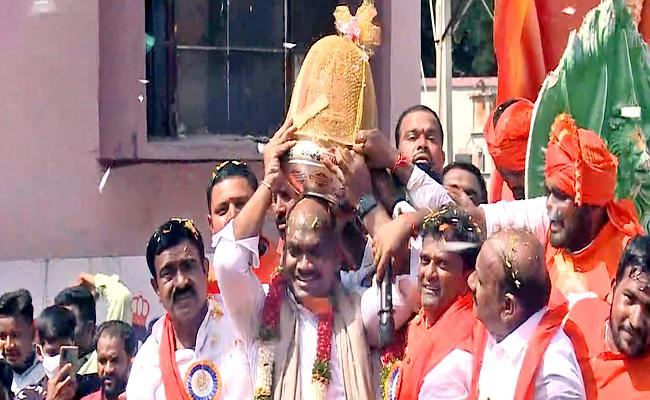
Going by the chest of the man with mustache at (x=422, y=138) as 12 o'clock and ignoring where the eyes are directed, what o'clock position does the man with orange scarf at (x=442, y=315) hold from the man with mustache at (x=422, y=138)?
the man with orange scarf at (x=442, y=315) is roughly at 12 o'clock from the man with mustache at (x=422, y=138).

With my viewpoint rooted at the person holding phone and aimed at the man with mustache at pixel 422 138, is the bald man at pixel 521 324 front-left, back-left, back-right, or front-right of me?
front-right

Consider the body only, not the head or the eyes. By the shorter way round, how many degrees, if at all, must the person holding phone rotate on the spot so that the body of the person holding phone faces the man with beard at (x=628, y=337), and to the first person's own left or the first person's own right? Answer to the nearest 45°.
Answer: approximately 45° to the first person's own left

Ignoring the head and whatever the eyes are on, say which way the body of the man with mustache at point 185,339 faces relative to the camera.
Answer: toward the camera

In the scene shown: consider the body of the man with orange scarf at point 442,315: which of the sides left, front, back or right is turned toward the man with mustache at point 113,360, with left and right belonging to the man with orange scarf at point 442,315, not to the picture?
right

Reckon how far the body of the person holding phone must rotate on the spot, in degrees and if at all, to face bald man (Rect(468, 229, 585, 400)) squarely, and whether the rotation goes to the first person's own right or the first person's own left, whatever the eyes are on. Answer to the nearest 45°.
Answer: approximately 45° to the first person's own left

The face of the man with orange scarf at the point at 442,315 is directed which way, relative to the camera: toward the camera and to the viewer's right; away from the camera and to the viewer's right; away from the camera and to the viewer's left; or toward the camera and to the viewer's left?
toward the camera and to the viewer's left

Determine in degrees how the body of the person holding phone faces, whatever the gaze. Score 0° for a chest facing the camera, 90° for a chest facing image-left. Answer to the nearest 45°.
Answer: approximately 0°

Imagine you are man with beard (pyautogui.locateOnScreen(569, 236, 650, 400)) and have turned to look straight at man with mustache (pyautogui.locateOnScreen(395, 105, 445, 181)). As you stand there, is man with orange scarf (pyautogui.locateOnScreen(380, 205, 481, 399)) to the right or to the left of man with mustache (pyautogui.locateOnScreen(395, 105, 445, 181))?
left

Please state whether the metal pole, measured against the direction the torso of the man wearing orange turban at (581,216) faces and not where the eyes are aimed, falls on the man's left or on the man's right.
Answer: on the man's right

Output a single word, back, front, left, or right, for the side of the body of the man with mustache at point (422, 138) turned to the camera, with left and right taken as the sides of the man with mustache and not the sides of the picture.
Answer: front

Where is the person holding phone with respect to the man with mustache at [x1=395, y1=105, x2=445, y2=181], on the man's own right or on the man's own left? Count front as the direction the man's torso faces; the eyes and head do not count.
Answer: on the man's own right
